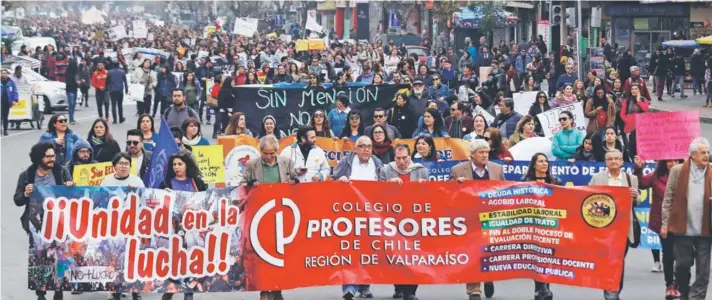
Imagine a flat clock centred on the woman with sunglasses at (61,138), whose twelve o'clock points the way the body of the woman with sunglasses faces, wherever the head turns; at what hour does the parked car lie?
The parked car is roughly at 6 o'clock from the woman with sunglasses.

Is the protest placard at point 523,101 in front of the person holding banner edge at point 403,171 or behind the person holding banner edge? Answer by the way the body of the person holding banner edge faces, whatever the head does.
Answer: behind

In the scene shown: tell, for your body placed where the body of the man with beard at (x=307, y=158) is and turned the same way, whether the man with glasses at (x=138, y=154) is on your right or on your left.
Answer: on your right

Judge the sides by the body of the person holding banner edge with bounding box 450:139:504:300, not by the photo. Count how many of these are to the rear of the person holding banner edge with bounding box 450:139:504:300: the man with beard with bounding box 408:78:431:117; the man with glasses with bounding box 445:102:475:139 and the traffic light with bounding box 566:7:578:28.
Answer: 3

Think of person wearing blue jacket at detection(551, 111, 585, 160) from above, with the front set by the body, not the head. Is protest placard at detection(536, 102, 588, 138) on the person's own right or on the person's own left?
on the person's own right

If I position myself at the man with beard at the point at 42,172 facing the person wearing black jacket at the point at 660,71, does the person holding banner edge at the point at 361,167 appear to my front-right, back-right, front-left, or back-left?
front-right

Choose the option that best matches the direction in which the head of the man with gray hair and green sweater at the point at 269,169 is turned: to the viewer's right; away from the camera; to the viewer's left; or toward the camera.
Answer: toward the camera

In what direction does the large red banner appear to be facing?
toward the camera

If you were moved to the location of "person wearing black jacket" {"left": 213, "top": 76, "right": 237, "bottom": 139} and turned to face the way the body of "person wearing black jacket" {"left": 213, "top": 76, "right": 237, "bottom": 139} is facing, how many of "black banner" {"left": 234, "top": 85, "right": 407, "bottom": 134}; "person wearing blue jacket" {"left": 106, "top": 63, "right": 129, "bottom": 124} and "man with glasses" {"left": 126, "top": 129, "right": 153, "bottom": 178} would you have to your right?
2

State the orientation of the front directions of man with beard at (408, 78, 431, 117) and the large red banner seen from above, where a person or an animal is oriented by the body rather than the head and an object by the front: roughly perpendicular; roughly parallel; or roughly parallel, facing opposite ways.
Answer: roughly parallel

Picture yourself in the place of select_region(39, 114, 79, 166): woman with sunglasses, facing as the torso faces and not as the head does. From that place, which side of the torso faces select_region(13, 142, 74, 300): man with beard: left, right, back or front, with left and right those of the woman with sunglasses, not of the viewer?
front

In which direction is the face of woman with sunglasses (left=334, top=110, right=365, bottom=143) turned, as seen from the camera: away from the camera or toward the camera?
toward the camera

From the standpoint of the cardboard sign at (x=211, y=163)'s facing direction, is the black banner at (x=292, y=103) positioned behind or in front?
behind

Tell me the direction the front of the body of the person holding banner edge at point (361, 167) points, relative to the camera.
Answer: toward the camera

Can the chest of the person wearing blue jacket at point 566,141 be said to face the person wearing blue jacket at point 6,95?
no

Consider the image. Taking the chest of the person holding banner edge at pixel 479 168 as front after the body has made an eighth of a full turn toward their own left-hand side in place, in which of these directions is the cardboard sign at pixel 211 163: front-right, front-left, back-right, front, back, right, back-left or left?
back

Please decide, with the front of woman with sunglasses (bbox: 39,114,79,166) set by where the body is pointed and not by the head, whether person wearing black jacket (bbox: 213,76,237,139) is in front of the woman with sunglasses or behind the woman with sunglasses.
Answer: behind

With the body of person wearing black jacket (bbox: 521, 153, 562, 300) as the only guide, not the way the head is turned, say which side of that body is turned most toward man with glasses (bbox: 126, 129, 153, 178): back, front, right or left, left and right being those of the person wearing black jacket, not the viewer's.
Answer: right
